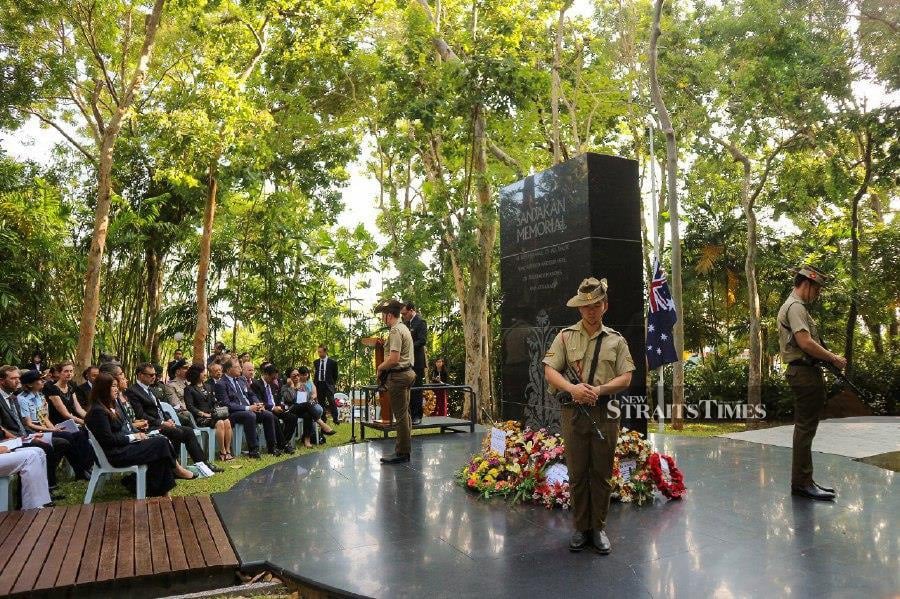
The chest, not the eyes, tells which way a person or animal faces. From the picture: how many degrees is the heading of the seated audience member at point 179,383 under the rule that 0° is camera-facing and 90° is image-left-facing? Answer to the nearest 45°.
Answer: approximately 270°

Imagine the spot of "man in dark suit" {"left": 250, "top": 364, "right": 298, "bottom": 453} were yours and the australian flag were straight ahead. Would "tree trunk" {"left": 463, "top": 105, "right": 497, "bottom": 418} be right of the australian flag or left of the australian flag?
left

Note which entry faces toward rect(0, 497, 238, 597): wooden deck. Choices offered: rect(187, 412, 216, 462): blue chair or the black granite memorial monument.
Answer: the black granite memorial monument

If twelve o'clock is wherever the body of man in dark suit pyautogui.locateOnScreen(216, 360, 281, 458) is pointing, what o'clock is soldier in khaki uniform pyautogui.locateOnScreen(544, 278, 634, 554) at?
The soldier in khaki uniform is roughly at 1 o'clock from the man in dark suit.

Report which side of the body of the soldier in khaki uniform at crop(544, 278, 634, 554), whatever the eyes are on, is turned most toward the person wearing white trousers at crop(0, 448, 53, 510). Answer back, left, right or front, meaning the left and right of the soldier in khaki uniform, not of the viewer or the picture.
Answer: right

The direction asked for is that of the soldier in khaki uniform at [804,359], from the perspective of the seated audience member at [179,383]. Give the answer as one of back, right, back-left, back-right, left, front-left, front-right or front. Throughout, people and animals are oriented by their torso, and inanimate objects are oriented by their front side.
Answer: front-right

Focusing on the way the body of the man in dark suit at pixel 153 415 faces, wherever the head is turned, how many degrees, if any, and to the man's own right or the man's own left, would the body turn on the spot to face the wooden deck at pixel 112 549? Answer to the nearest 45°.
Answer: approximately 45° to the man's own right

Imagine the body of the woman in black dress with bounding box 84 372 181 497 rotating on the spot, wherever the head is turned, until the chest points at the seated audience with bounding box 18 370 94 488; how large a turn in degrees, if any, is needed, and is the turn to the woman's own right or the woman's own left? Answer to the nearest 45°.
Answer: approximately 135° to the woman's own left

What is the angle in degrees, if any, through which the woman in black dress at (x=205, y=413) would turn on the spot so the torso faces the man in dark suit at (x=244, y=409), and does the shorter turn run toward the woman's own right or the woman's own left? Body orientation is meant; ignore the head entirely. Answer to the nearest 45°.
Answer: approximately 90° to the woman's own left

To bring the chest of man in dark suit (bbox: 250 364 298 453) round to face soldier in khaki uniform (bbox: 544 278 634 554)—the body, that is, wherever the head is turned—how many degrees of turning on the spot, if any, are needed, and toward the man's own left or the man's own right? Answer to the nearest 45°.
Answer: approximately 45° to the man's own right

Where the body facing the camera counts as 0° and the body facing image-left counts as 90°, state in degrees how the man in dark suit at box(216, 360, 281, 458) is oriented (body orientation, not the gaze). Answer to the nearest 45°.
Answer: approximately 315°

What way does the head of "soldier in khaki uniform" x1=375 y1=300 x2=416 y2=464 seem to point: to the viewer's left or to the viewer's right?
to the viewer's left

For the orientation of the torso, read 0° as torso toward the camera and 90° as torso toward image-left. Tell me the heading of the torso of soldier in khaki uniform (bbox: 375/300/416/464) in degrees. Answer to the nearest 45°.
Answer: approximately 90°

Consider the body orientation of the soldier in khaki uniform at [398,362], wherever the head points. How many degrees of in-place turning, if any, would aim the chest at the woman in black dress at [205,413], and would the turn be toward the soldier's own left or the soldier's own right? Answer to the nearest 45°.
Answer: approximately 45° to the soldier's own right

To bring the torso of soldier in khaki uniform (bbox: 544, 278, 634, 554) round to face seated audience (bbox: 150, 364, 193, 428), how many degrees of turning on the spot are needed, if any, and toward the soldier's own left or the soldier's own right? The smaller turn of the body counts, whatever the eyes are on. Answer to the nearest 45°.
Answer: approximately 135° to the soldier's own right

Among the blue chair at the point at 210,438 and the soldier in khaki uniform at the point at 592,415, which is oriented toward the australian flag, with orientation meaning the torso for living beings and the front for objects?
the blue chair
